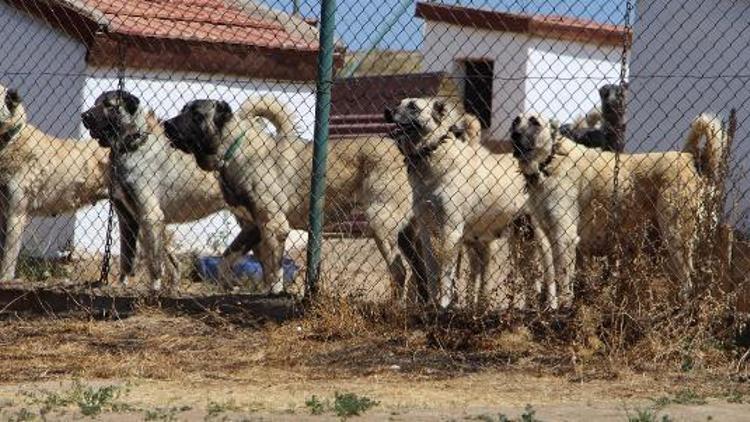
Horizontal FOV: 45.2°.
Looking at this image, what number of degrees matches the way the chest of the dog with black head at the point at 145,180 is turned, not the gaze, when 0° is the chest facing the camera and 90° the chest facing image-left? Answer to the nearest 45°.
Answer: approximately 45°

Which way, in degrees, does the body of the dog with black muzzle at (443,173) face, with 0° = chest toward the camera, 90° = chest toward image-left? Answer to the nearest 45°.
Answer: approximately 45°

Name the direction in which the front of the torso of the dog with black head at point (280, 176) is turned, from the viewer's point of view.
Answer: to the viewer's left

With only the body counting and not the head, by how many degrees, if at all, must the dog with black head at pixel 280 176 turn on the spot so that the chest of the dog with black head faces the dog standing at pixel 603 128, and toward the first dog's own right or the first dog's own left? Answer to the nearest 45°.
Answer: approximately 180°

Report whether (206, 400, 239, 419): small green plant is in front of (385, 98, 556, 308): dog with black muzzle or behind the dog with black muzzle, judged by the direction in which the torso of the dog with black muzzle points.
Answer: in front

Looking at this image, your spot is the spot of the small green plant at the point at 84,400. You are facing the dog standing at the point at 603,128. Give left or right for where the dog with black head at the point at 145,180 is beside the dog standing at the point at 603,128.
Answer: left
